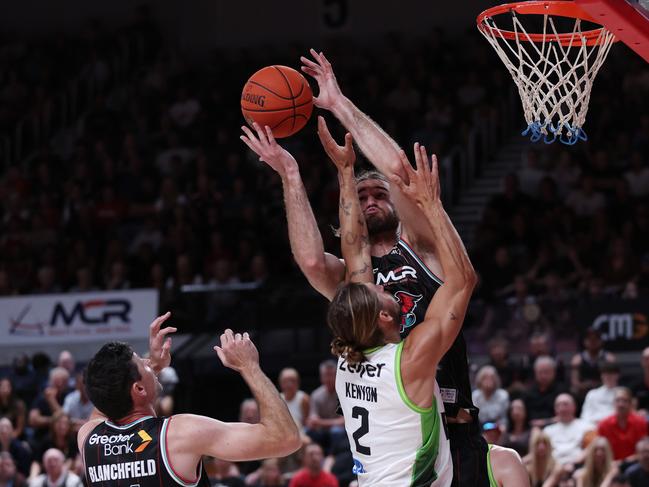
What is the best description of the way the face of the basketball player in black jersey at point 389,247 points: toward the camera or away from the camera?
toward the camera

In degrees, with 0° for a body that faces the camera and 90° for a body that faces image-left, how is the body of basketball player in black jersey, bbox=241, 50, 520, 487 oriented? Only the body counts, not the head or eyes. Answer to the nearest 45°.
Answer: approximately 45°

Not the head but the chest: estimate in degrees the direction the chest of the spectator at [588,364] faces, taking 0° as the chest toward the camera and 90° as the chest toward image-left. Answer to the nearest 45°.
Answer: approximately 0°

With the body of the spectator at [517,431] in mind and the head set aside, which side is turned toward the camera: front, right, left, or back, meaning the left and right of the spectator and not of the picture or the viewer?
front

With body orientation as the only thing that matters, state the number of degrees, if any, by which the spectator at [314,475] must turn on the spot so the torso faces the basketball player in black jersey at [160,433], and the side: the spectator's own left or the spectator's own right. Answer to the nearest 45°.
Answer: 0° — they already face them

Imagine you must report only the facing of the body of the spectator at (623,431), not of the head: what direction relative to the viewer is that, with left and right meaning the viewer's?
facing the viewer

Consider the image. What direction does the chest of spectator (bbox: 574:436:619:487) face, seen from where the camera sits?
toward the camera

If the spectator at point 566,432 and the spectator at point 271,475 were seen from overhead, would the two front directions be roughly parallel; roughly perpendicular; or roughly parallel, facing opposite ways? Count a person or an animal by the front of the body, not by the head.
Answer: roughly parallel

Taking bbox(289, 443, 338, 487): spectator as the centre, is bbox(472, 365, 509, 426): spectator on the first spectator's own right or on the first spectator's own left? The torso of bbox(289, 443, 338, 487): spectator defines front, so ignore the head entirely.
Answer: on the first spectator's own left

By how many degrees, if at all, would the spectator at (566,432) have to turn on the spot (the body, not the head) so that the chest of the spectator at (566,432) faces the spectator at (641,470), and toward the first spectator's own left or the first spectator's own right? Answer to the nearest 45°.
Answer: approximately 45° to the first spectator's own left

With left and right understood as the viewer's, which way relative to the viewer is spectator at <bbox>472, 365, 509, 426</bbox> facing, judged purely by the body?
facing the viewer

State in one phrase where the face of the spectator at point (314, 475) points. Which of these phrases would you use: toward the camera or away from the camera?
toward the camera

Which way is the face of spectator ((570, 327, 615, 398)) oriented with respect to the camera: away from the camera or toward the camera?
toward the camera
